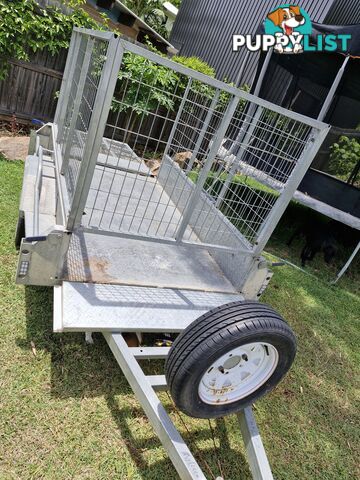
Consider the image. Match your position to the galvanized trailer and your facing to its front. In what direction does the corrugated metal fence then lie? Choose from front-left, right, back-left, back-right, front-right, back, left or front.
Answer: back-left

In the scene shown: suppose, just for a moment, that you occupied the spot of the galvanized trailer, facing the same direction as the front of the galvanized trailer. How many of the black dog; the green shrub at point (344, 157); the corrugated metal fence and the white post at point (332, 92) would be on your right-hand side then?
0

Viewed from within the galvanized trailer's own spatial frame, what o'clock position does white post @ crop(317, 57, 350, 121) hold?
The white post is roughly at 8 o'clock from the galvanized trailer.

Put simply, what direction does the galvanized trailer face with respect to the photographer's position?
facing the viewer and to the right of the viewer

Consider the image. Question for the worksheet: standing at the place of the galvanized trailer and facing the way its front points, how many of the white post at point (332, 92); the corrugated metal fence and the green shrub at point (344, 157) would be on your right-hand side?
0

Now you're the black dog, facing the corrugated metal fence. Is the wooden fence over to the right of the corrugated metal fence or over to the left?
left

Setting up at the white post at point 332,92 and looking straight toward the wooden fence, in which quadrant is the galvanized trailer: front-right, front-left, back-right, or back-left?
front-left

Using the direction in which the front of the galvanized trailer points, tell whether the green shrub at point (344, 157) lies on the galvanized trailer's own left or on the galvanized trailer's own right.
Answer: on the galvanized trailer's own left

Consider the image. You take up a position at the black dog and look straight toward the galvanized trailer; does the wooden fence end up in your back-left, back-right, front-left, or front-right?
front-right

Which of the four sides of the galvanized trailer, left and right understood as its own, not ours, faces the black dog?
left
